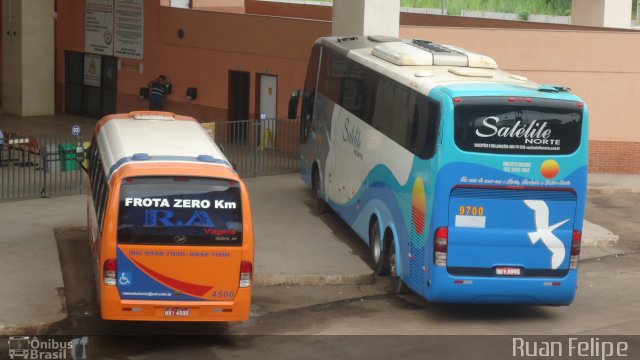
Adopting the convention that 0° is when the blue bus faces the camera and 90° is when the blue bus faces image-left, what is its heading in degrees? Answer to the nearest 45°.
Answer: approximately 135°

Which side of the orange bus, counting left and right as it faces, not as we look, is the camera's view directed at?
back

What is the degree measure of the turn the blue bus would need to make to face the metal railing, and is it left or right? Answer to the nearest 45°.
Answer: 0° — it already faces it

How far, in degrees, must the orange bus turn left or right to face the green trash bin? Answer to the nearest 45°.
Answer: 0° — it already faces it

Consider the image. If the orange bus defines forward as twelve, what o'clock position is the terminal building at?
The terminal building is roughly at 12 o'clock from the orange bus.

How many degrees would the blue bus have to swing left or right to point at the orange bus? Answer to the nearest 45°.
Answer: approximately 90° to its left

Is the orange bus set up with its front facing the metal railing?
yes
